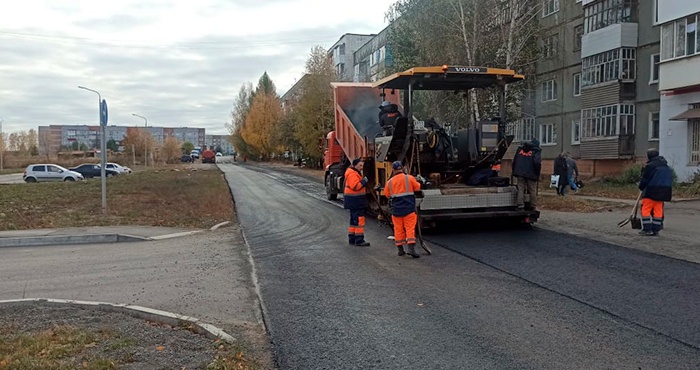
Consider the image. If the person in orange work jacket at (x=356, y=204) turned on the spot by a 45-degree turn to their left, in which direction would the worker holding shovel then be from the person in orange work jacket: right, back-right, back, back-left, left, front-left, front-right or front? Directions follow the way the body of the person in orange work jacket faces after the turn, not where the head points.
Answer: front-right

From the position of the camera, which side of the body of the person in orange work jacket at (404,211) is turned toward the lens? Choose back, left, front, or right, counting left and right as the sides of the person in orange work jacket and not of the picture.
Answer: back

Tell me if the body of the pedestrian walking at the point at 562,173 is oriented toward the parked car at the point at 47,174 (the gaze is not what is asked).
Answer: no

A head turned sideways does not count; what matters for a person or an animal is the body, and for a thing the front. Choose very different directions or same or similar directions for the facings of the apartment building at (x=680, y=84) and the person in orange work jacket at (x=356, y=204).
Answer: very different directions

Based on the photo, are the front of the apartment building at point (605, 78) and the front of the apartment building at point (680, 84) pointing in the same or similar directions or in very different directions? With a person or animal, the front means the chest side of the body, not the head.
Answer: same or similar directions

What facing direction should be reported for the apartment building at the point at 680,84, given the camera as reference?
facing the viewer and to the left of the viewer

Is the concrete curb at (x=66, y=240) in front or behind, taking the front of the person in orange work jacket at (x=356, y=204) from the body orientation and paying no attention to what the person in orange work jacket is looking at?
behind

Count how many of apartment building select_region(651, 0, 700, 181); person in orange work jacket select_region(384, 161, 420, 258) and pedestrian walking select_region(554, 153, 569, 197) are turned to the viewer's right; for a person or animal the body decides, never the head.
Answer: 0

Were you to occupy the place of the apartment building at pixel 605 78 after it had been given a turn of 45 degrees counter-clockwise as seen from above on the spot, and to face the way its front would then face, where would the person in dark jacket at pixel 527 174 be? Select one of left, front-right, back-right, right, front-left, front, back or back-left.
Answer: front

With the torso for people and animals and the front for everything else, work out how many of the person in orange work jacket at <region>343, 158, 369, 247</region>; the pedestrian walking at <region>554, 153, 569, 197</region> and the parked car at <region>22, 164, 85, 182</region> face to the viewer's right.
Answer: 2

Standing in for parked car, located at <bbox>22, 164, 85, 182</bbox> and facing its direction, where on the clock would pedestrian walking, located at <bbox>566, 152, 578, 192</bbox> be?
The pedestrian walking is roughly at 2 o'clock from the parked car.

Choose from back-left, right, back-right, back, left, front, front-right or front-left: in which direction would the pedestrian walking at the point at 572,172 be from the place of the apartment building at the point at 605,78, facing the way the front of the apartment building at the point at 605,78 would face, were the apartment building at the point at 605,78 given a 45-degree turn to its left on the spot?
front

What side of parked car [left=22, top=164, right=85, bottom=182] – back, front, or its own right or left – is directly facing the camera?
right

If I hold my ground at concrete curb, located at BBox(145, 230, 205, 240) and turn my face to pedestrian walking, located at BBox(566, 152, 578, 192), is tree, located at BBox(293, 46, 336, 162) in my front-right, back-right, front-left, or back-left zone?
front-left
